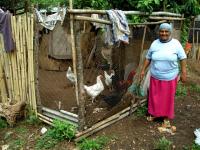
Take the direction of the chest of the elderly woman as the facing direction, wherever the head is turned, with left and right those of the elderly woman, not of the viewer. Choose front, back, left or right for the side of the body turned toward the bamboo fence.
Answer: right

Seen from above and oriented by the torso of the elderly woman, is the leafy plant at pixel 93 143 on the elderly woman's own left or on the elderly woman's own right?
on the elderly woman's own right

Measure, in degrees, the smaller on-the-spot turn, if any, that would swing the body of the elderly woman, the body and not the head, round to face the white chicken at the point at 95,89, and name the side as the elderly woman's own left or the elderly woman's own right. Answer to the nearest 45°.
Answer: approximately 90° to the elderly woman's own right

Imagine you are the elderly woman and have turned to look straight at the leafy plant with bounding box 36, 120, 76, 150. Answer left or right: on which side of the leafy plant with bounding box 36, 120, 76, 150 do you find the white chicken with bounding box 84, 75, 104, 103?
right

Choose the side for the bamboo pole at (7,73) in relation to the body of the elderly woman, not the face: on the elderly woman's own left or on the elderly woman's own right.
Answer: on the elderly woman's own right

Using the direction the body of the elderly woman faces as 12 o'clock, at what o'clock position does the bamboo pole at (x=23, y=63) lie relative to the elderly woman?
The bamboo pole is roughly at 3 o'clock from the elderly woman.

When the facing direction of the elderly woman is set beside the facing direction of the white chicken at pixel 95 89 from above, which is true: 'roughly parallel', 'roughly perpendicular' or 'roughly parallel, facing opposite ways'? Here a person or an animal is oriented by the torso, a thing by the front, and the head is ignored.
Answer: roughly perpendicular

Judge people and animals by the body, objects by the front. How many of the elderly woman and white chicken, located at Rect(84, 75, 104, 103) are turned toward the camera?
1
